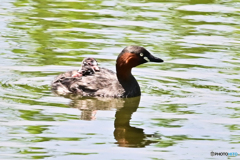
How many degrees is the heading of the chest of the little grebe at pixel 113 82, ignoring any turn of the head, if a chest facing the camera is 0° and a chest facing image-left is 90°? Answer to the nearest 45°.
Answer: approximately 270°
